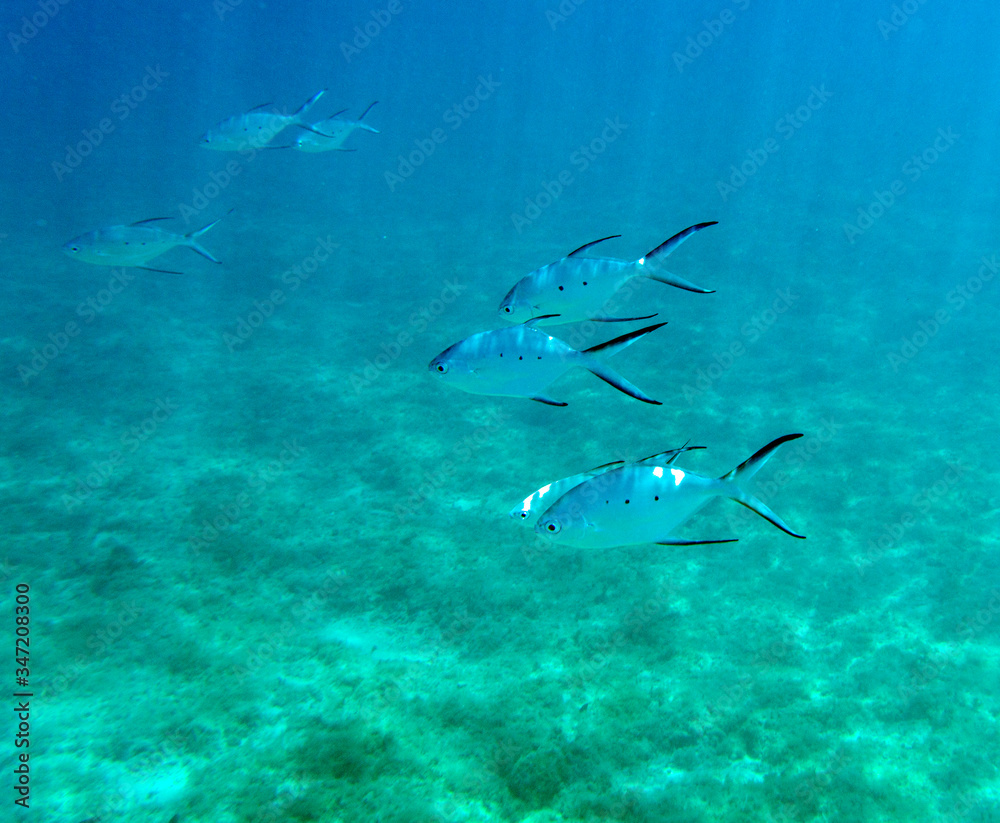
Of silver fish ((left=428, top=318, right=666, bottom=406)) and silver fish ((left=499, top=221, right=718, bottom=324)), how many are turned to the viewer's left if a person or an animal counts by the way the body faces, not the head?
2

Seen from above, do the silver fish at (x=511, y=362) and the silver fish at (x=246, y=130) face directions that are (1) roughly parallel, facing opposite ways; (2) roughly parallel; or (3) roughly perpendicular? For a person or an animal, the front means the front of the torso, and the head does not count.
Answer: roughly parallel

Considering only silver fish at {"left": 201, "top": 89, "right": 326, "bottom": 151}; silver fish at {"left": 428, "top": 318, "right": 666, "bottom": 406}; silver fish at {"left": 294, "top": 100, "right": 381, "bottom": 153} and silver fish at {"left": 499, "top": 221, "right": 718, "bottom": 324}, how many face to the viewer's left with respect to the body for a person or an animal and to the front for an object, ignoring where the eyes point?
4

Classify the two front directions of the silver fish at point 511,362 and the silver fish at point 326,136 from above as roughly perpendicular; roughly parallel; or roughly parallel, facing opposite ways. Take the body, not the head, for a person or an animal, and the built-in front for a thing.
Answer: roughly parallel

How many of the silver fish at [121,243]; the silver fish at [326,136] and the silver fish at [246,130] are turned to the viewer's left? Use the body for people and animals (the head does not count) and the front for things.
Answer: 3

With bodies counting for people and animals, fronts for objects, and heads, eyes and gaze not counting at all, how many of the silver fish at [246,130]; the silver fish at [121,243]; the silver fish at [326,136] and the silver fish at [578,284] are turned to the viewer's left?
4

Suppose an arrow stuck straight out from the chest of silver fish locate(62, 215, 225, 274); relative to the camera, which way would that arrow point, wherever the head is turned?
to the viewer's left

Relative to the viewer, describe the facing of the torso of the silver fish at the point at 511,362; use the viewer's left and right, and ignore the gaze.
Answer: facing to the left of the viewer

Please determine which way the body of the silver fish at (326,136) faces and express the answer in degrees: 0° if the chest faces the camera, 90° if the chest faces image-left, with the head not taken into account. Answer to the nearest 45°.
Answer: approximately 90°

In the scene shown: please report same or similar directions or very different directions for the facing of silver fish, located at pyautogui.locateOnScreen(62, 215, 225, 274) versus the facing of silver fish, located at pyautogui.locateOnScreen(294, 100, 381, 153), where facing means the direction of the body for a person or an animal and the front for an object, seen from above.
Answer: same or similar directions

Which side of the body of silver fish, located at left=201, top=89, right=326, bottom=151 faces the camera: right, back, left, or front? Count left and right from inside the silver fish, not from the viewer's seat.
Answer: left
